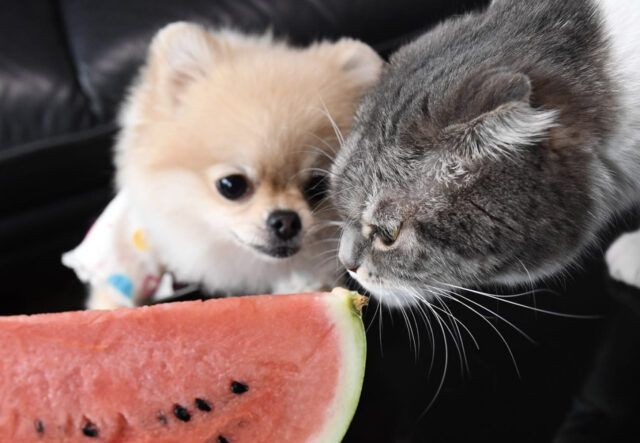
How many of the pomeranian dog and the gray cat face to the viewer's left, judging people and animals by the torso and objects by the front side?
1

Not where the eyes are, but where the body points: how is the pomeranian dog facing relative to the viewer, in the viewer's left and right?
facing the viewer and to the right of the viewer

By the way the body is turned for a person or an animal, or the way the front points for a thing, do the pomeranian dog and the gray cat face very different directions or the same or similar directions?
very different directions

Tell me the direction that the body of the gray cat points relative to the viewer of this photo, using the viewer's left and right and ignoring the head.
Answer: facing to the left of the viewer
